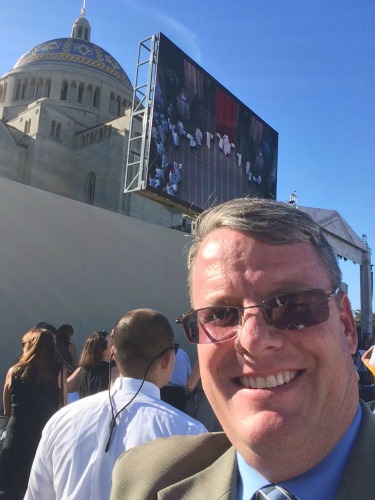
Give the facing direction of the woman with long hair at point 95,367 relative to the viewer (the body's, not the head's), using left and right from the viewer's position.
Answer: facing away from the viewer and to the right of the viewer

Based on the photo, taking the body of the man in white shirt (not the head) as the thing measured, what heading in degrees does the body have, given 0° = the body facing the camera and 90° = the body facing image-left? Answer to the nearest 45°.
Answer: approximately 225°

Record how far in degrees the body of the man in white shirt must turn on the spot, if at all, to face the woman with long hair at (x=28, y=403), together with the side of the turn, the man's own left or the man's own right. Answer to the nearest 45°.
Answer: approximately 90° to the man's own left

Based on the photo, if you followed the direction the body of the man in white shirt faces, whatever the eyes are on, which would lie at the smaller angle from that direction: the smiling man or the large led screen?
the large led screen

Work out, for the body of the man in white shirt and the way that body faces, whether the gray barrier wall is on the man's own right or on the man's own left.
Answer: on the man's own left

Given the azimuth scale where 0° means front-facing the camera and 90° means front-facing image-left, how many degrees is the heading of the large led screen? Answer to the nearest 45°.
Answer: approximately 315°

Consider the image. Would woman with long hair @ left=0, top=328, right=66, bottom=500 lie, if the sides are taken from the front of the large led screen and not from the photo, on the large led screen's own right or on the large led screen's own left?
on the large led screen's own right

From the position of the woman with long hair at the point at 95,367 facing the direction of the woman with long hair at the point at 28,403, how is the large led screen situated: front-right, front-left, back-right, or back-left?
back-right
